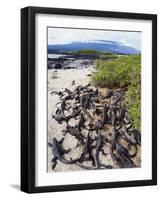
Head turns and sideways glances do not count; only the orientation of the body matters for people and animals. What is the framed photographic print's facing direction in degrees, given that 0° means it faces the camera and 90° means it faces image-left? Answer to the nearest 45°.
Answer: approximately 315°
